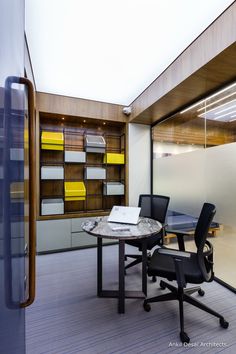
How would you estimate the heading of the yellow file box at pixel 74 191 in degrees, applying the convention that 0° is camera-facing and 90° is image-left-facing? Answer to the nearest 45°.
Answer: approximately 0°

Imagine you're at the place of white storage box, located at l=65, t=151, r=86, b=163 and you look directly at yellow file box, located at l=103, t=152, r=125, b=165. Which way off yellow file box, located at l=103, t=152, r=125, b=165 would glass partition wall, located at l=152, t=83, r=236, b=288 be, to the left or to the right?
right

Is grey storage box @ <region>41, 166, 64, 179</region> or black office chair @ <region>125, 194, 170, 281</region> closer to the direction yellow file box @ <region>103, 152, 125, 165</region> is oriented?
the black office chair

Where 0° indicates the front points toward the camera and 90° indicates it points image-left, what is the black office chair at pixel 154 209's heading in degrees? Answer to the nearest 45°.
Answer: approximately 45°

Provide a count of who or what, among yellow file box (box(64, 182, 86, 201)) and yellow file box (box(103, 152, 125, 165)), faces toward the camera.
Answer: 2
